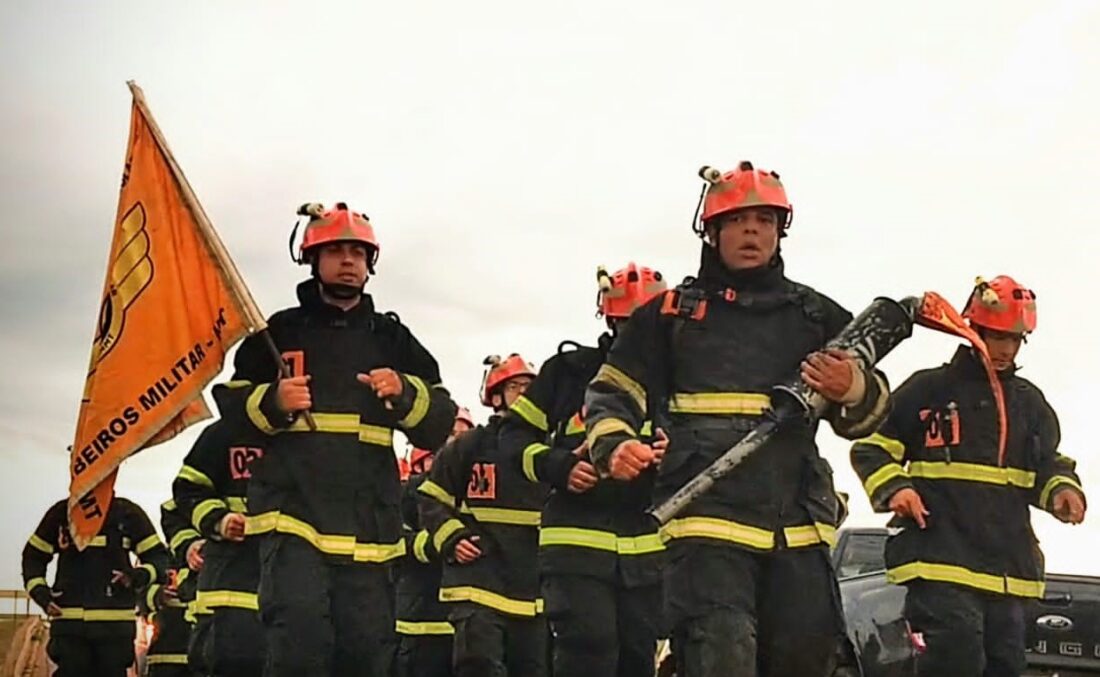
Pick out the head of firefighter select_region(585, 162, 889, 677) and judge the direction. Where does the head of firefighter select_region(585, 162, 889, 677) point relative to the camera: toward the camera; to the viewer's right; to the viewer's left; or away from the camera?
toward the camera

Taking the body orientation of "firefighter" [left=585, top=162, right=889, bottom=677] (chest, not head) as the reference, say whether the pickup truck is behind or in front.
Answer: behind

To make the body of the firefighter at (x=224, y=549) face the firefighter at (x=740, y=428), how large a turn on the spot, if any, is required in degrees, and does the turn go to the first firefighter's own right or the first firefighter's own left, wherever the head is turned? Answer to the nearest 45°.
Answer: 0° — they already face them

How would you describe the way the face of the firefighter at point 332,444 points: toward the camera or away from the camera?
toward the camera

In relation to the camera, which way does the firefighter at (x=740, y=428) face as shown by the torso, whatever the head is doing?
toward the camera

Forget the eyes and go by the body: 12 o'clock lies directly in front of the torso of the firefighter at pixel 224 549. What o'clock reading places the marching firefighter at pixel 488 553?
The marching firefighter is roughly at 10 o'clock from the firefighter.

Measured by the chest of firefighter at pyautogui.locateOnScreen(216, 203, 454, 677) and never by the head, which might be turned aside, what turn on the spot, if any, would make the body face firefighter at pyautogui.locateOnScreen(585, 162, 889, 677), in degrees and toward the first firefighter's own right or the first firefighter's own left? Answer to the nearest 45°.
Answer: approximately 45° to the first firefighter's own left

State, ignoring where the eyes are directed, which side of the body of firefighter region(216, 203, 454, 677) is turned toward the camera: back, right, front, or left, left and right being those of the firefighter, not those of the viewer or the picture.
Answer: front

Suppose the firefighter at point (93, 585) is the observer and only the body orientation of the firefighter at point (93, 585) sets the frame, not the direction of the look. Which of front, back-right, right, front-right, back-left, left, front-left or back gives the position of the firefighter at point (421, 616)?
front-left

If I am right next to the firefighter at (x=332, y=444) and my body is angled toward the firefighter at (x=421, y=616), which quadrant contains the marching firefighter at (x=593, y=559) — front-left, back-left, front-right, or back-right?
front-right

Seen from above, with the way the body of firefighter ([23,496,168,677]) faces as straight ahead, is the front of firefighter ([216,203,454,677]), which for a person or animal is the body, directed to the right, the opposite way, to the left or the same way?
the same way

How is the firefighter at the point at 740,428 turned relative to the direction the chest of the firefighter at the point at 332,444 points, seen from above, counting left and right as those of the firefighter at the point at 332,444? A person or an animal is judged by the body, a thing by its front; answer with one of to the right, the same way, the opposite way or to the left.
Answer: the same way

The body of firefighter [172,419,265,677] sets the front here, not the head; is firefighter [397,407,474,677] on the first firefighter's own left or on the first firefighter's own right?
on the first firefighter's own left
